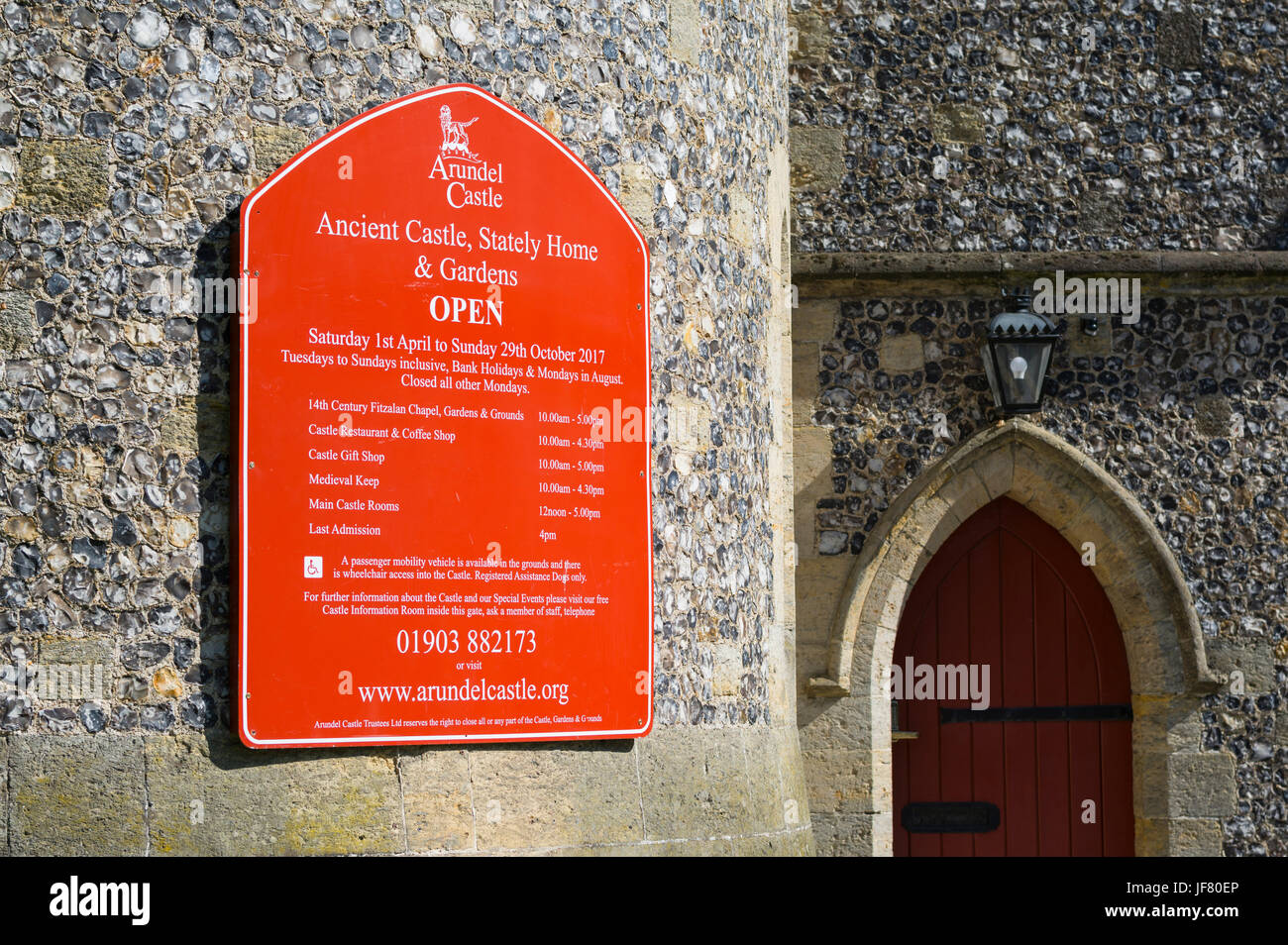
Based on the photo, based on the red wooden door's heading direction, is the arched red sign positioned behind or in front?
in front

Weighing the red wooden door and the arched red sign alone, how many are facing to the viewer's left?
0

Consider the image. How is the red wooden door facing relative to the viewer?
toward the camera

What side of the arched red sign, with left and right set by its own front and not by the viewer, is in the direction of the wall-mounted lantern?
left

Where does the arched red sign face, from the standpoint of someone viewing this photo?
facing the viewer and to the right of the viewer
